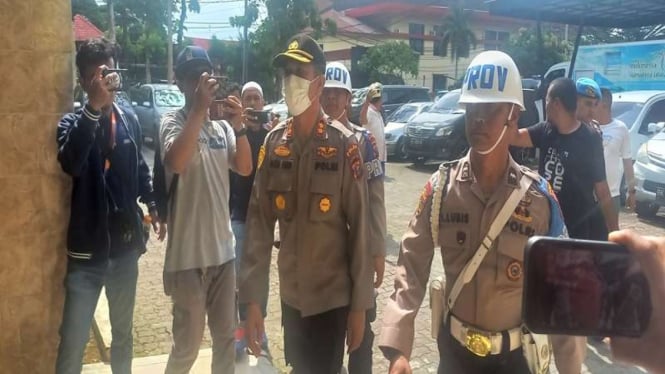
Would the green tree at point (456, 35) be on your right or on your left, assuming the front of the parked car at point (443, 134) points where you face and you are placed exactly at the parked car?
on your right

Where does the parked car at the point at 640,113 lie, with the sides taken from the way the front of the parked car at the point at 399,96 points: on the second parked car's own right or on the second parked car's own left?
on the second parked car's own left

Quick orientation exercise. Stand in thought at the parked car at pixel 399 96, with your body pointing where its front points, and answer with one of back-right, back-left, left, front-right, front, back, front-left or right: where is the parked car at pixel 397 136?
front-left

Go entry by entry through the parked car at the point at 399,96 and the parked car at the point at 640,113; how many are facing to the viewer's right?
0

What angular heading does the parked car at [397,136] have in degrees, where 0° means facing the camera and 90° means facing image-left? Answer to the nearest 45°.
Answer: approximately 45°

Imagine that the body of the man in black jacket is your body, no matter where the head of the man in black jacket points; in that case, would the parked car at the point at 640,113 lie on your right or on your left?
on your left

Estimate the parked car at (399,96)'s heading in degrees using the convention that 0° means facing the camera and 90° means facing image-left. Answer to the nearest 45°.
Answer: approximately 45°

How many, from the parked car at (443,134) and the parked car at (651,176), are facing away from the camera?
0

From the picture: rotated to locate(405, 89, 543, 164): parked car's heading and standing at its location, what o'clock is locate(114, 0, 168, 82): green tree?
The green tree is roughly at 3 o'clock from the parked car.

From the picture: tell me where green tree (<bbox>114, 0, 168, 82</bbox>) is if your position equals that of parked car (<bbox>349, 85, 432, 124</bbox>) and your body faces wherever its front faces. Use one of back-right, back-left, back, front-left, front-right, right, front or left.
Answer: right

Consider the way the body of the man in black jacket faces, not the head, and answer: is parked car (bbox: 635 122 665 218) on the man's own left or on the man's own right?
on the man's own left

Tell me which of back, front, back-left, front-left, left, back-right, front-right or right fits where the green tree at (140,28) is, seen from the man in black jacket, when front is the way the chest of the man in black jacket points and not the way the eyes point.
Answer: back-left

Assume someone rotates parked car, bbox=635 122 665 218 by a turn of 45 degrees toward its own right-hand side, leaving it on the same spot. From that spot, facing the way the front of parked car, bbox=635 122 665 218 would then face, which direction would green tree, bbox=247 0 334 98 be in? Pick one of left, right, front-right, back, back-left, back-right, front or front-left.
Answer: front-right

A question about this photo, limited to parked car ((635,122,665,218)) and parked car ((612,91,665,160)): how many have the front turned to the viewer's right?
0

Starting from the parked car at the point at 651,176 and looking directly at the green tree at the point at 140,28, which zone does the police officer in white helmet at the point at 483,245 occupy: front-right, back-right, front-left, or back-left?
back-left
